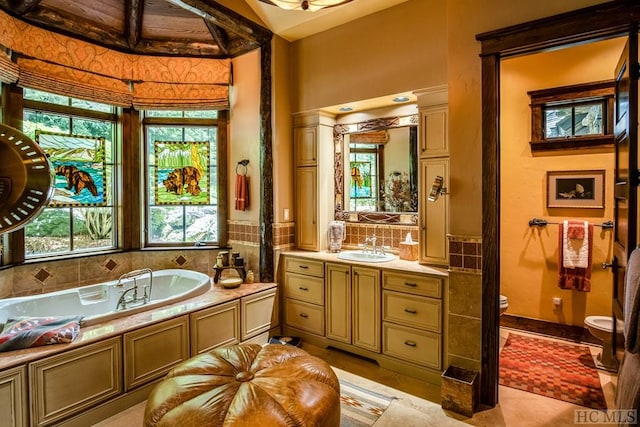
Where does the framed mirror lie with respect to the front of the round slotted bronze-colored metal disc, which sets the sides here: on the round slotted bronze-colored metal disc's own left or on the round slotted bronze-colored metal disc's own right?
on the round slotted bronze-colored metal disc's own left

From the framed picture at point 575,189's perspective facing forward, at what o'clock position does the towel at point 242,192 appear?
The towel is roughly at 2 o'clock from the framed picture.

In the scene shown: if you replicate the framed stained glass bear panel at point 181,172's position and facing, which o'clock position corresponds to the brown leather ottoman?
The brown leather ottoman is roughly at 12 o'clock from the framed stained glass bear panel.

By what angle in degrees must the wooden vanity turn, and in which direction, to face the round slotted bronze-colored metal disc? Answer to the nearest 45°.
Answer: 0° — it already faces it

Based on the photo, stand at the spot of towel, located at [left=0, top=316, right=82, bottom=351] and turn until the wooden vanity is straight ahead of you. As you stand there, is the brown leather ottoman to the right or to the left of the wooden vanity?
right

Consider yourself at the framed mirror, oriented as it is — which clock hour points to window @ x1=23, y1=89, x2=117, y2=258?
The window is roughly at 1 o'clock from the framed mirror.

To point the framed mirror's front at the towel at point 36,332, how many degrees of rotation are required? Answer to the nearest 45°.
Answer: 0° — it already faces it

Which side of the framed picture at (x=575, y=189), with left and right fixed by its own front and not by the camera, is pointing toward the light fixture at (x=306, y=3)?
front

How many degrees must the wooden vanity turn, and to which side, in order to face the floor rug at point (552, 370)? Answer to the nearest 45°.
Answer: approximately 135° to its left

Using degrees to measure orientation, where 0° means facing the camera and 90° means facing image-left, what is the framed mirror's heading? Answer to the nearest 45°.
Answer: approximately 45°

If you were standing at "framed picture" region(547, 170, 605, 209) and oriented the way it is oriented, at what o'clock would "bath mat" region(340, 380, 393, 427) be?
The bath mat is roughly at 1 o'clock from the framed picture.
